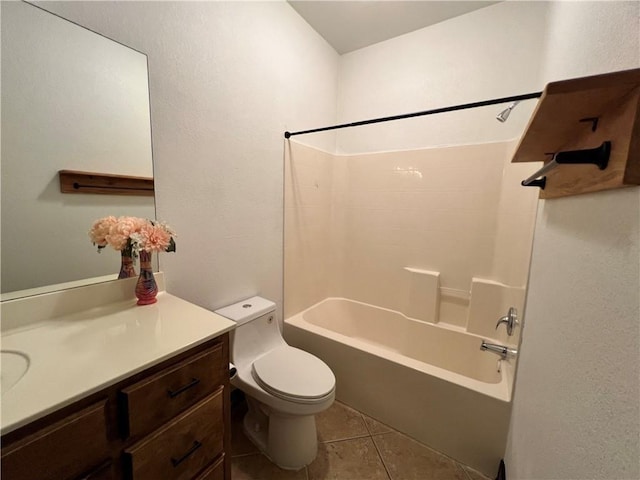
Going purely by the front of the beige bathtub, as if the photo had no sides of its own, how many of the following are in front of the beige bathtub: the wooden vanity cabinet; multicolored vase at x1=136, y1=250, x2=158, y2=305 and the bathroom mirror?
3

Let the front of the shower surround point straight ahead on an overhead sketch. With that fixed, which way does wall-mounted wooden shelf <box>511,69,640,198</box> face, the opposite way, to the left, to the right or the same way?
to the right

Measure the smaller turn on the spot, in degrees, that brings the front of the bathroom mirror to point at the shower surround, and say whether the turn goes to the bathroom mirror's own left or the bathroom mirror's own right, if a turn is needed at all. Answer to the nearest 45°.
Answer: approximately 45° to the bathroom mirror's own left

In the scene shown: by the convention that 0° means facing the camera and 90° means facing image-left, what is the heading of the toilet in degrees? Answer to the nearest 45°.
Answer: approximately 315°

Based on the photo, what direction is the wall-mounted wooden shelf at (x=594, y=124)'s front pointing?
to the viewer's left

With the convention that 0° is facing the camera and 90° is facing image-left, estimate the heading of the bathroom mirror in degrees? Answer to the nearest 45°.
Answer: approximately 315°

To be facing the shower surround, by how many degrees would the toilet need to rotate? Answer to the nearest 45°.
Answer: approximately 90° to its left

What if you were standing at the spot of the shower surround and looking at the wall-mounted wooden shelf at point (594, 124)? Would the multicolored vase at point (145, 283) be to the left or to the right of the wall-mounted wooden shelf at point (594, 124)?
right
